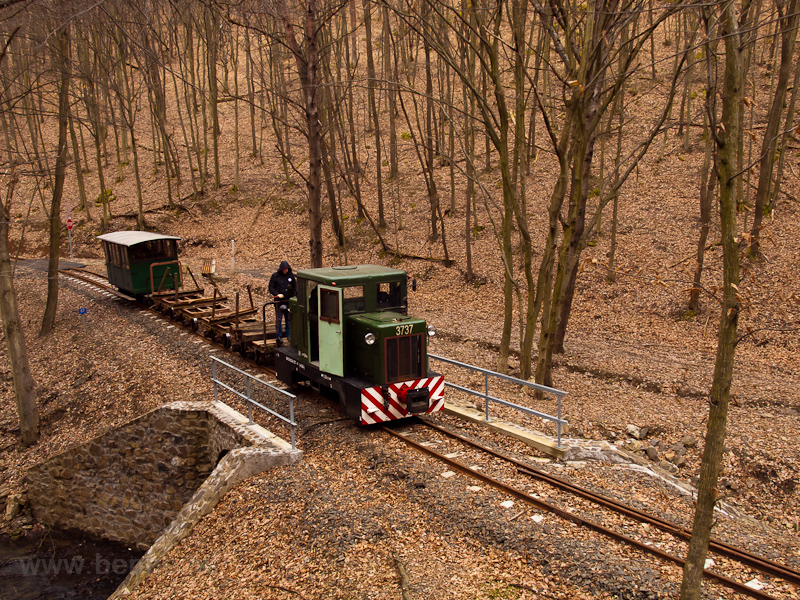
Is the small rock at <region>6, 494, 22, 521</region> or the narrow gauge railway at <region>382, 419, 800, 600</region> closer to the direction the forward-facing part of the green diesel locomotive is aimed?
the narrow gauge railway

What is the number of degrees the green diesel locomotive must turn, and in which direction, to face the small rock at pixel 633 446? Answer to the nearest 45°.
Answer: approximately 45° to its left

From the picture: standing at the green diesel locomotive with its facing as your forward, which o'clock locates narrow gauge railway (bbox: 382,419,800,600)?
The narrow gauge railway is roughly at 12 o'clock from the green diesel locomotive.

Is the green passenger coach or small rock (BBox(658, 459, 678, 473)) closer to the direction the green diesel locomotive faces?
the small rock

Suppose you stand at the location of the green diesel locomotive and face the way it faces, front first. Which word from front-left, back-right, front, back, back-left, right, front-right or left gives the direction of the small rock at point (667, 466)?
front-left

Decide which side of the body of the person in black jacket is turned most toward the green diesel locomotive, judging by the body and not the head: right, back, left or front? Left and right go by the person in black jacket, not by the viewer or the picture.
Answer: front

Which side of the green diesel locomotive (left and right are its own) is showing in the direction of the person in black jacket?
back

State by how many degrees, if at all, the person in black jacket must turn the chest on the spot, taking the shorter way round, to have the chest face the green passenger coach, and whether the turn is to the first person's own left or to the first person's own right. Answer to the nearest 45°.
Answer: approximately 180°

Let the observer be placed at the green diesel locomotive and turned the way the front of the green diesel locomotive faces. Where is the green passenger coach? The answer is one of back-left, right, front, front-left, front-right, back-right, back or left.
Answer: back

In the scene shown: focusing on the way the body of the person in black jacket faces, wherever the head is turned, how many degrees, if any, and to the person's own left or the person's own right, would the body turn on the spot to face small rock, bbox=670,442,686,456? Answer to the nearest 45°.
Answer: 0° — they already face it

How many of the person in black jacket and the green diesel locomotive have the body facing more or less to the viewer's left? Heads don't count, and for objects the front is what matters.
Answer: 0

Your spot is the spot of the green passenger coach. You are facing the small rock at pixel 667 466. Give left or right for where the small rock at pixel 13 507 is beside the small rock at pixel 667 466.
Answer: right

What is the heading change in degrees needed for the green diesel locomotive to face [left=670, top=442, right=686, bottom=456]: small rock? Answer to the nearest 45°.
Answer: approximately 45° to its left

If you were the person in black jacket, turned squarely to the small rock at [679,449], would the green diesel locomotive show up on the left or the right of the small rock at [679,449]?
right
